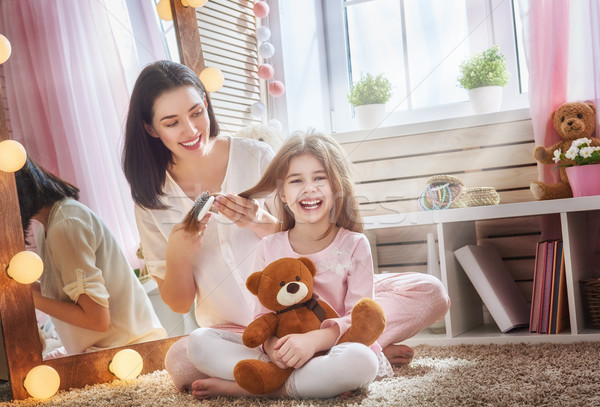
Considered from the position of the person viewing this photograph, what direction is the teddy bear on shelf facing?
facing the viewer and to the left of the viewer

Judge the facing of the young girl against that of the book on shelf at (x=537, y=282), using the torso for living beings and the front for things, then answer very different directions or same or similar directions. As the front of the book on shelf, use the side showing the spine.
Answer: same or similar directions

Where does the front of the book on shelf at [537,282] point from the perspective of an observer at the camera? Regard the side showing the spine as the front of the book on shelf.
facing the viewer

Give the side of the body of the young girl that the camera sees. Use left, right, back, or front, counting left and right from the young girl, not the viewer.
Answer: front

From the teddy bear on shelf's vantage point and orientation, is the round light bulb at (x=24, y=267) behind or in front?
in front

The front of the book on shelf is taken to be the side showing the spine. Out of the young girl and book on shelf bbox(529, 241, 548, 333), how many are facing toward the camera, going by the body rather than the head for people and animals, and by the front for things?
2
